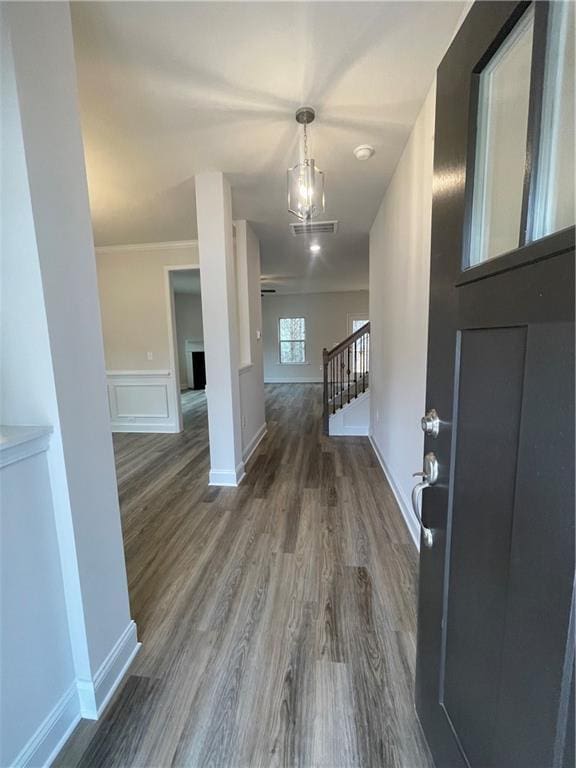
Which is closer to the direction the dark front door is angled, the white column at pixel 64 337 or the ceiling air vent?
the white column

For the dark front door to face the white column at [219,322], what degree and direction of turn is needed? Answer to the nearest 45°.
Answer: approximately 45° to its right

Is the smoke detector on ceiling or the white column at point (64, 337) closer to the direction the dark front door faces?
the white column

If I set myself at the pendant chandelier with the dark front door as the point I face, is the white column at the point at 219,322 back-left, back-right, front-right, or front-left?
back-right

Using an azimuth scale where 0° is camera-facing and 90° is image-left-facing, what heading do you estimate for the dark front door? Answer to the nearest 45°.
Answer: approximately 90°

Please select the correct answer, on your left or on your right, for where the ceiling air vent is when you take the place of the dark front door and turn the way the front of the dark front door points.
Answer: on your right

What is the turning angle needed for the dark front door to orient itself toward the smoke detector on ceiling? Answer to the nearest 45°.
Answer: approximately 45° to its right
